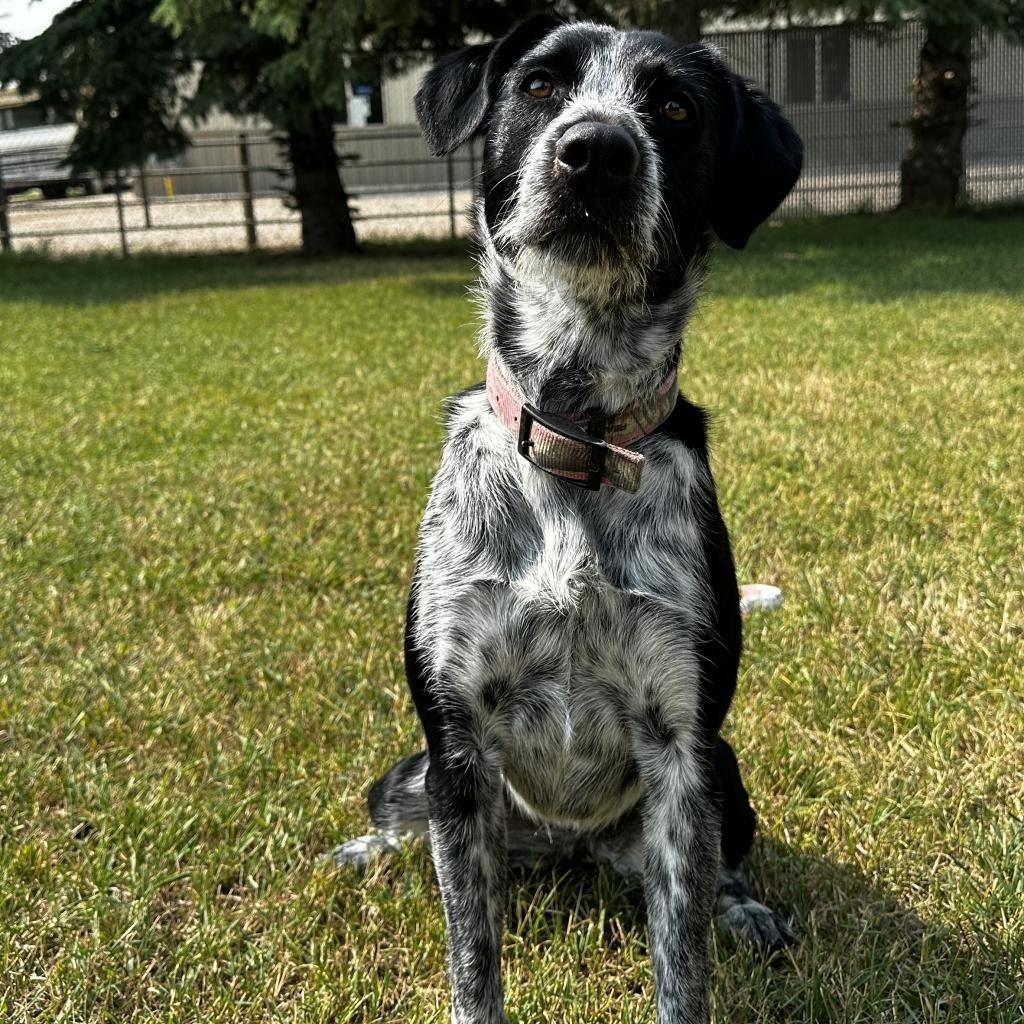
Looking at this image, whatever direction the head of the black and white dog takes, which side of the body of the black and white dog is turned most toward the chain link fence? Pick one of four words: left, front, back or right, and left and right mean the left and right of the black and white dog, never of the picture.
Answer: back

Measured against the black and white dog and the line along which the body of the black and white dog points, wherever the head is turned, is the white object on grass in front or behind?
behind

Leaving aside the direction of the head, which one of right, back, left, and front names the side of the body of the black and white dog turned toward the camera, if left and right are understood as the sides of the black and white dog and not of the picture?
front
